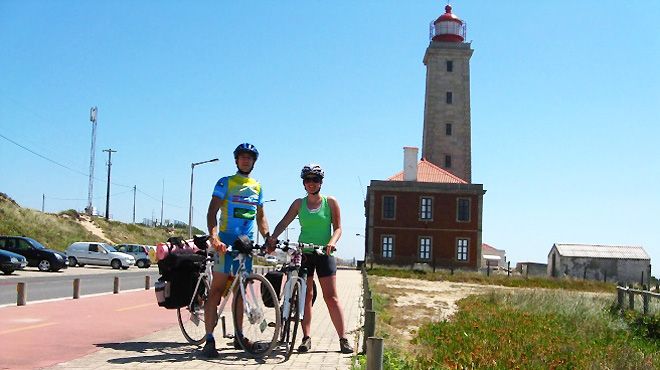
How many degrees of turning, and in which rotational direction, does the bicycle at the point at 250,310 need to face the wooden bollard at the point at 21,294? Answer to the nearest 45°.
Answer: approximately 180°

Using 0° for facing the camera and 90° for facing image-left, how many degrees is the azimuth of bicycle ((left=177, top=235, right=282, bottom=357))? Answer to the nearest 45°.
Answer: approximately 315°

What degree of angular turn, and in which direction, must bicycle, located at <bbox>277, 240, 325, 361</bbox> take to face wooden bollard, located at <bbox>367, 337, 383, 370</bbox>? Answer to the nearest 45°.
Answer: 0° — it already faces it

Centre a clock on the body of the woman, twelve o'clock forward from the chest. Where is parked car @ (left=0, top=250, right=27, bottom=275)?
The parked car is roughly at 5 o'clock from the woman.

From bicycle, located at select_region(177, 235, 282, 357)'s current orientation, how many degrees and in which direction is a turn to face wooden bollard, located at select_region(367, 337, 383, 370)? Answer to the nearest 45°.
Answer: approximately 45° to its right

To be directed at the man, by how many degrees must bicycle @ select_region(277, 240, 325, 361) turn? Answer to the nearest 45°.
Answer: approximately 90° to its right

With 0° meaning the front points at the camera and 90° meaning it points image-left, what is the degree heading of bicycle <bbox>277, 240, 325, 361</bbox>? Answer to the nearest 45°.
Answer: approximately 0°

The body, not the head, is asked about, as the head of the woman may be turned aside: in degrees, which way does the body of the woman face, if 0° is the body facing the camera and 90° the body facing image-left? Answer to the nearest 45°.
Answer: approximately 0°
